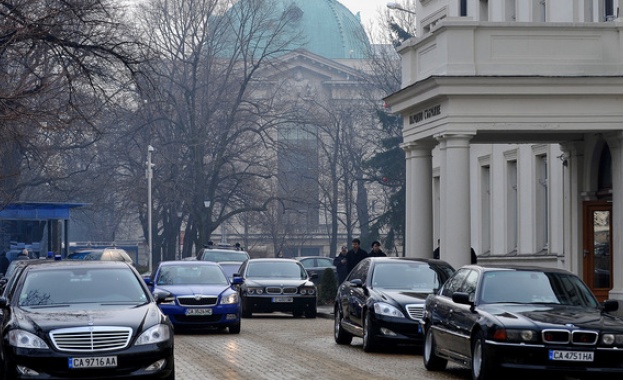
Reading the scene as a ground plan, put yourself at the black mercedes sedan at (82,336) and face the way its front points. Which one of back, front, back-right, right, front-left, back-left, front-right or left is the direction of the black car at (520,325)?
left

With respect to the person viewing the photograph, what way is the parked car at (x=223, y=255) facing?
facing the viewer

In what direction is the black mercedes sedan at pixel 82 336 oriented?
toward the camera

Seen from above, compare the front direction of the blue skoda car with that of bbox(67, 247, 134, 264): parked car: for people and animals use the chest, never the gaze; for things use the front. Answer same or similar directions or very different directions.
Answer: same or similar directions

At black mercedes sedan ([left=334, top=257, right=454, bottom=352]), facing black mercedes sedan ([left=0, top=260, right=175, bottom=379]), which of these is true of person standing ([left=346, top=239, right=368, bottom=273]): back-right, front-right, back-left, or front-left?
back-right

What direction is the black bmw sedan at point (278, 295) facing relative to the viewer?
toward the camera

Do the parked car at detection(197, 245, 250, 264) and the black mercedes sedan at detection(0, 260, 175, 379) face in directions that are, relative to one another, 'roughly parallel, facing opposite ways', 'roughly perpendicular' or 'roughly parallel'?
roughly parallel

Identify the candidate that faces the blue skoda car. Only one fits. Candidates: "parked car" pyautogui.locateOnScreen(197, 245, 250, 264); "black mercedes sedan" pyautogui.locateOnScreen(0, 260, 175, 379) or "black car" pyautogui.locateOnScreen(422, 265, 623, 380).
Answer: the parked car
